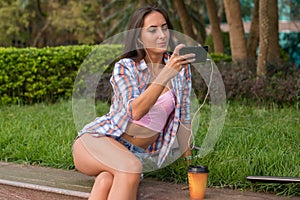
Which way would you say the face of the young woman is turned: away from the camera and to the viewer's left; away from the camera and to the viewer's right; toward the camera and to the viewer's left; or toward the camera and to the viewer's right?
toward the camera and to the viewer's right

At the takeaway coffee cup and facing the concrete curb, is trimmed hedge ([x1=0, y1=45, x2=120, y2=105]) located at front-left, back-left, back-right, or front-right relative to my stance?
front-right

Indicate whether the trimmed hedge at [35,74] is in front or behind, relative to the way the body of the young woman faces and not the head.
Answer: behind
